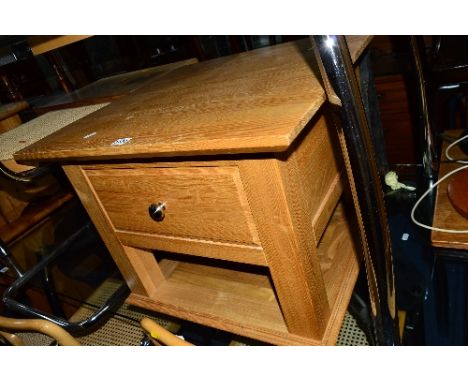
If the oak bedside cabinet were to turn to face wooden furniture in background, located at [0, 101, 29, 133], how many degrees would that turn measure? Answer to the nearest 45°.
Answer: approximately 90° to its right

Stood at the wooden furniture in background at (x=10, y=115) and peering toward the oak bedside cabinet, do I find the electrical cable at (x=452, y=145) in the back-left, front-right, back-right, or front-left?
front-left

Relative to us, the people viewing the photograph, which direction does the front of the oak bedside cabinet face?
facing the viewer and to the left of the viewer

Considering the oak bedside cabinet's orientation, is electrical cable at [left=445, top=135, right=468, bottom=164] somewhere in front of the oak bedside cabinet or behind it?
behind
